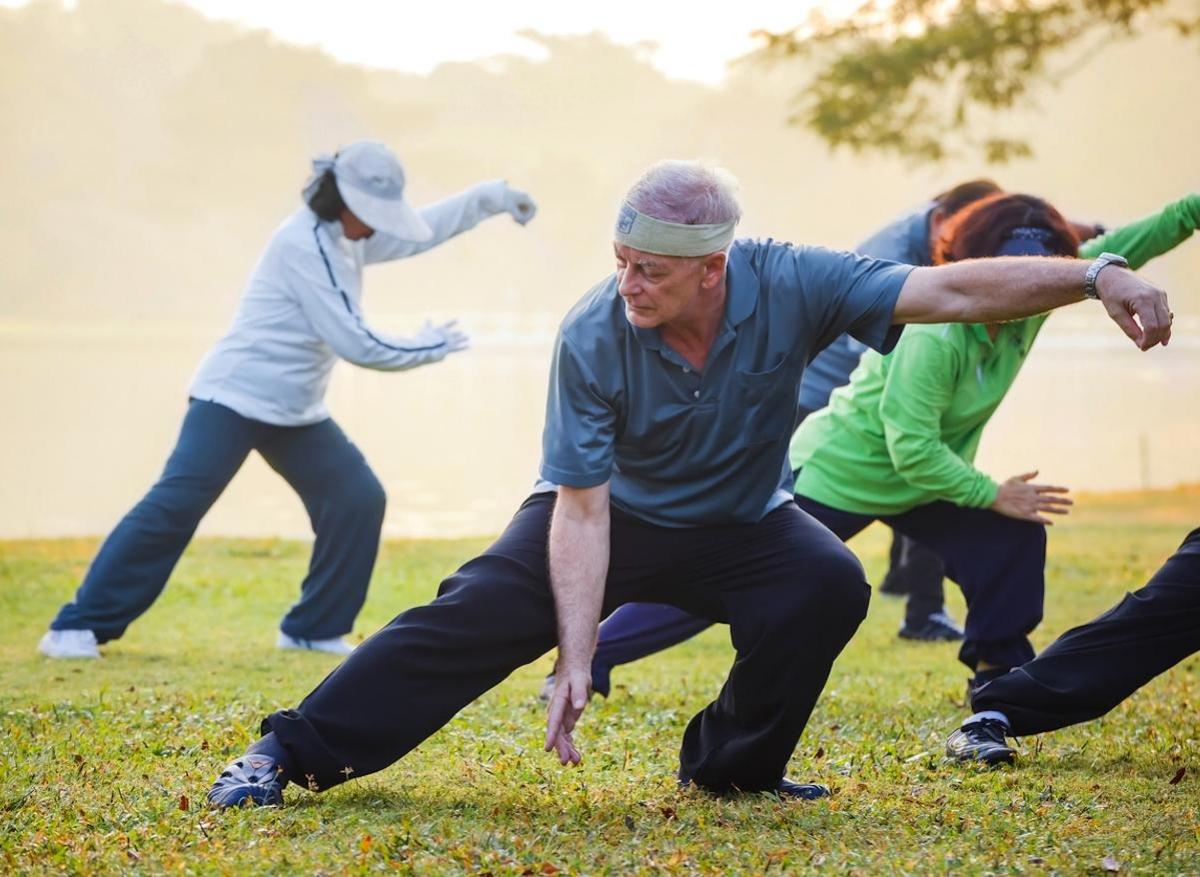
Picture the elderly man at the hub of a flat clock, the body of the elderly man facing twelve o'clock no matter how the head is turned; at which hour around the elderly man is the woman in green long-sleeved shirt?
The woman in green long-sleeved shirt is roughly at 7 o'clock from the elderly man.

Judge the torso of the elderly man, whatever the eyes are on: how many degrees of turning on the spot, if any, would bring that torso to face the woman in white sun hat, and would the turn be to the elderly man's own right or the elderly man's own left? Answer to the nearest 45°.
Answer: approximately 135° to the elderly man's own right

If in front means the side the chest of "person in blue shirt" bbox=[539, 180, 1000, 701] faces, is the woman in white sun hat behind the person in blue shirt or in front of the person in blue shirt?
behind

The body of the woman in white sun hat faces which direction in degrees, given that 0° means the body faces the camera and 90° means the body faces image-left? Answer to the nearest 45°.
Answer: approximately 270°

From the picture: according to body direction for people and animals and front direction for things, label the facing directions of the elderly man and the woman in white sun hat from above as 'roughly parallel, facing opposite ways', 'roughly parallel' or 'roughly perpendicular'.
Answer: roughly perpendicular

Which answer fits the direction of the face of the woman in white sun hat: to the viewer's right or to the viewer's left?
to the viewer's right
